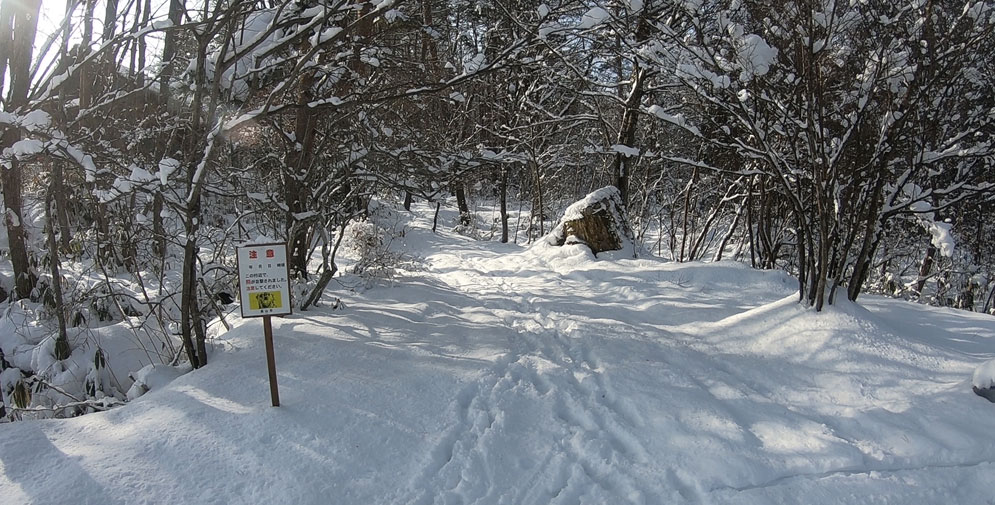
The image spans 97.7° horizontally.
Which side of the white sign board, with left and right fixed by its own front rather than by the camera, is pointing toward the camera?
front

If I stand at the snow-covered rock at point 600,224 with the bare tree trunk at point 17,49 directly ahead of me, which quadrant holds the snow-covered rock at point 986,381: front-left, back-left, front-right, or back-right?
front-left

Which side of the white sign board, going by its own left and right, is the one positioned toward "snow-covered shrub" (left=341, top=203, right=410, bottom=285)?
back

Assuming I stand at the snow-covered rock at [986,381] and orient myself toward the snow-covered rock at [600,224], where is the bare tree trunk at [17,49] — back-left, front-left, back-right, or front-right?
front-left

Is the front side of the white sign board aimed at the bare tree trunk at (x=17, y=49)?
no

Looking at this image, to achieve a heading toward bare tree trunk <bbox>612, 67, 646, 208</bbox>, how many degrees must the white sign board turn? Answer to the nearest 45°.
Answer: approximately 135° to its left

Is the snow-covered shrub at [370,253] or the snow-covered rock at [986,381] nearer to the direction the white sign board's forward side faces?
the snow-covered rock

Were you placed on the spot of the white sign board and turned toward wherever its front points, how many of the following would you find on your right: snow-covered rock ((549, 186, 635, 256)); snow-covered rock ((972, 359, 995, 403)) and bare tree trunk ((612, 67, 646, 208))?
0

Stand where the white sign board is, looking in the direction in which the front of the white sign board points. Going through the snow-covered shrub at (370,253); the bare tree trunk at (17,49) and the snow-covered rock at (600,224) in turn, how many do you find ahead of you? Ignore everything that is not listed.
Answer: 0

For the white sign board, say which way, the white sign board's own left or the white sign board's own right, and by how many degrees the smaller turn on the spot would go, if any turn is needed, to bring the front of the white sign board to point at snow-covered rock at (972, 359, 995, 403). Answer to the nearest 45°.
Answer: approximately 45° to the white sign board's own left

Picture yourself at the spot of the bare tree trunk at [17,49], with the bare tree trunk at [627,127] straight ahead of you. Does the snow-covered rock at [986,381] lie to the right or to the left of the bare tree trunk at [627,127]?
right

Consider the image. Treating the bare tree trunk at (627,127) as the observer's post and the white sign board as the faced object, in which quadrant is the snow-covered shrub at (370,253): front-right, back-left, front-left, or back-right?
front-right

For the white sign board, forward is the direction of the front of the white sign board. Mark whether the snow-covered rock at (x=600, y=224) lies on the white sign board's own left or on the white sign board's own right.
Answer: on the white sign board's own left

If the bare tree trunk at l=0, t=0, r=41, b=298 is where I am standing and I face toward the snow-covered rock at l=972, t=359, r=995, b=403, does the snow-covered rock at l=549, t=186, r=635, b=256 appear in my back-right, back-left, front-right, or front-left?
front-left
